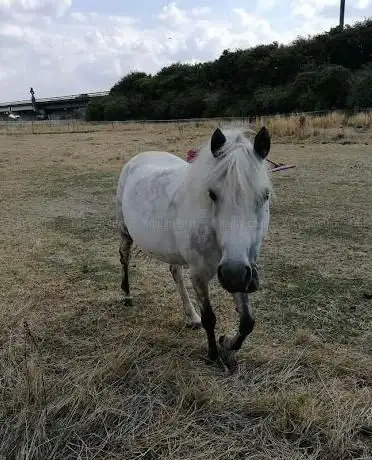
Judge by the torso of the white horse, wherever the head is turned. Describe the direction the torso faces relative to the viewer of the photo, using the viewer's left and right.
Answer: facing the viewer and to the right of the viewer
